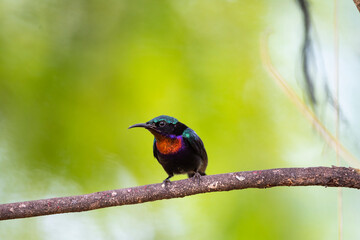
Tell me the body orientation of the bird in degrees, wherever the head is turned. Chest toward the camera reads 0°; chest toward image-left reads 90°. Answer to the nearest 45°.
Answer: approximately 45°
